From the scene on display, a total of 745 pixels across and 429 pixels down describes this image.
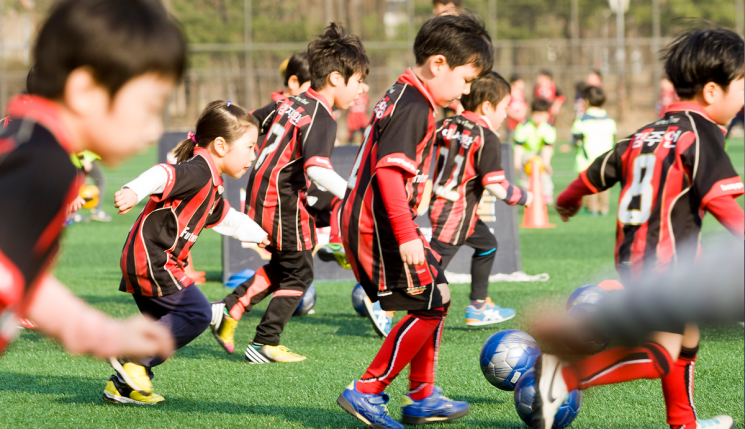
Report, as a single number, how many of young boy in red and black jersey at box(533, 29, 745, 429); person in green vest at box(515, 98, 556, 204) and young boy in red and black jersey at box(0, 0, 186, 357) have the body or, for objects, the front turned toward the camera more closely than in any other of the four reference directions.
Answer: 1

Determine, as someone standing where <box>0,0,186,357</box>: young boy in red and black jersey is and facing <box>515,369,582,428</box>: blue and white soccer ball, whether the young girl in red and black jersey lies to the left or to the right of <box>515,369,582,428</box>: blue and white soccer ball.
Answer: left

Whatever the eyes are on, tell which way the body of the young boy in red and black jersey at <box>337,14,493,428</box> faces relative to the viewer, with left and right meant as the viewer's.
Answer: facing to the right of the viewer

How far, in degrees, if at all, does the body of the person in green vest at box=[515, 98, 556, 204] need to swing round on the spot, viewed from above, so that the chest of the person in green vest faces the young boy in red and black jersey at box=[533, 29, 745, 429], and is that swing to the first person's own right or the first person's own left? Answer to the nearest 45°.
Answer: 0° — they already face them

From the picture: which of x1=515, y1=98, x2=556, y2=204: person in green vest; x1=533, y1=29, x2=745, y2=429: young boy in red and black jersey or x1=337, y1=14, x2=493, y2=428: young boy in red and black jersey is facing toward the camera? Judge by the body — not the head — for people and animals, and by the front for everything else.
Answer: the person in green vest

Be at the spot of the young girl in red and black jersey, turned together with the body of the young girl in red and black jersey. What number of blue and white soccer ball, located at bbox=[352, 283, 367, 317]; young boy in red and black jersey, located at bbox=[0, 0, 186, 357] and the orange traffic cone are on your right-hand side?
1

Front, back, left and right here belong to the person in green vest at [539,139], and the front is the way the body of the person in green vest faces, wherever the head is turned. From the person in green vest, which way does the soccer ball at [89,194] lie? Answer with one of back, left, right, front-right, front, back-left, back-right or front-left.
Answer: front-right
